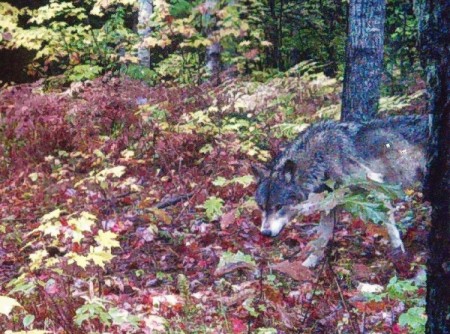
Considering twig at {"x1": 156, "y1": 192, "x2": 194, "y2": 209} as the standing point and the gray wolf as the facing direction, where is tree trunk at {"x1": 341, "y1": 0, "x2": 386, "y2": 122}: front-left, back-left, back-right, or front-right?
front-left

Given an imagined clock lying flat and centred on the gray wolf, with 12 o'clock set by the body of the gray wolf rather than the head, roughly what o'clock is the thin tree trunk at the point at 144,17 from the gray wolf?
The thin tree trunk is roughly at 2 o'clock from the gray wolf.

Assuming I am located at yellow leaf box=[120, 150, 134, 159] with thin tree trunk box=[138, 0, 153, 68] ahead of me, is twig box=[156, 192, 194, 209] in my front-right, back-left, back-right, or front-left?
back-right

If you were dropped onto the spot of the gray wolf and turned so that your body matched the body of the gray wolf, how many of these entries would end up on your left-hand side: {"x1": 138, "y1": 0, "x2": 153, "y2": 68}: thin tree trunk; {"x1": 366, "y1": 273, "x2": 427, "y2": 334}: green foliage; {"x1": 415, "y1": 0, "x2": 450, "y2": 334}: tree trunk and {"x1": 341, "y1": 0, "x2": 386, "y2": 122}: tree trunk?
2

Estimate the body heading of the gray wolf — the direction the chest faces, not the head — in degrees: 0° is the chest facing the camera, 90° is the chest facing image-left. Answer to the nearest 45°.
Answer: approximately 90°

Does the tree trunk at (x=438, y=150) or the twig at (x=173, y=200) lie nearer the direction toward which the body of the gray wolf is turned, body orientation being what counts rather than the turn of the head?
the twig

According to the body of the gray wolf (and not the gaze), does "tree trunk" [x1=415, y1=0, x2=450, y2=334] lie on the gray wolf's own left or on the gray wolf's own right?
on the gray wolf's own left

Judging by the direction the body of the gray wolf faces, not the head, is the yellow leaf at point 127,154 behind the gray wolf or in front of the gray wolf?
in front

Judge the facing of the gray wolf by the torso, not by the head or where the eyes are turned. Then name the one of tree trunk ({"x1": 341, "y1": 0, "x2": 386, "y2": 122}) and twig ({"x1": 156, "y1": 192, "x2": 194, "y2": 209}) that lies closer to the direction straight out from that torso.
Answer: the twig

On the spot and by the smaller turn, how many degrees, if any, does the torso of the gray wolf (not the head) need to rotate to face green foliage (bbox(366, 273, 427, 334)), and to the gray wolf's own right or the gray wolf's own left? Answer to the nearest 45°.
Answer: approximately 90° to the gray wolf's own left
